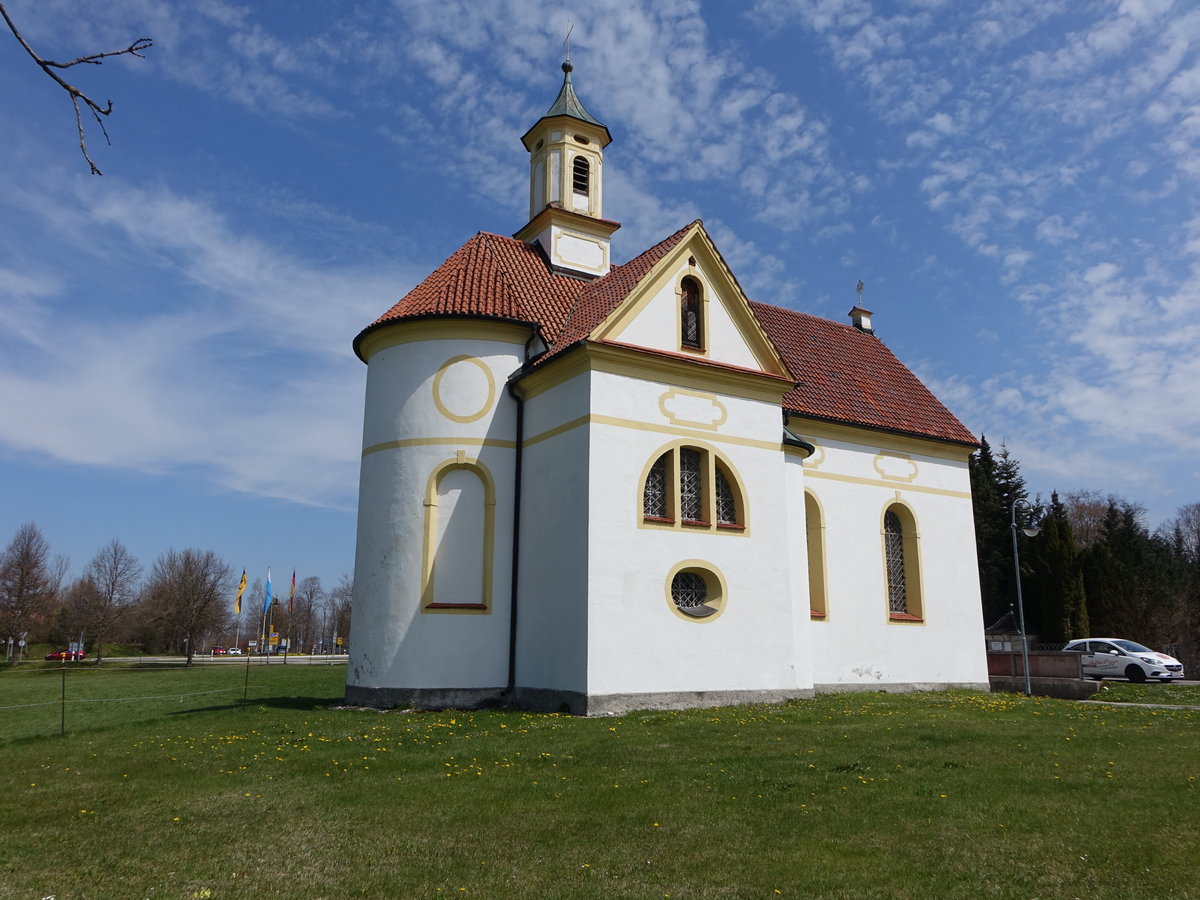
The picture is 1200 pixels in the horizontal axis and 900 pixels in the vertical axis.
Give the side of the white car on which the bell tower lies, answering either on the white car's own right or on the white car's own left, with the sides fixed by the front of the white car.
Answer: on the white car's own right

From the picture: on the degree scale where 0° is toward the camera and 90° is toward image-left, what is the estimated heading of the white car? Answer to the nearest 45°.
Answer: approximately 315°

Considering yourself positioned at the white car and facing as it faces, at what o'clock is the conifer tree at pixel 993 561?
The conifer tree is roughly at 7 o'clock from the white car.
